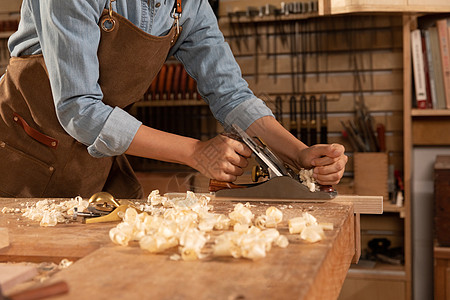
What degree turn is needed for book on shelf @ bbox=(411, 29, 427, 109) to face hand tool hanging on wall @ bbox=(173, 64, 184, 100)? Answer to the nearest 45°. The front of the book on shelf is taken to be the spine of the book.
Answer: approximately 90° to its right

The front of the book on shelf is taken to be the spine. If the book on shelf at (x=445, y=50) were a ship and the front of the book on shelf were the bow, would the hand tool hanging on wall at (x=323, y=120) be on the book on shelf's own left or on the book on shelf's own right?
on the book on shelf's own right

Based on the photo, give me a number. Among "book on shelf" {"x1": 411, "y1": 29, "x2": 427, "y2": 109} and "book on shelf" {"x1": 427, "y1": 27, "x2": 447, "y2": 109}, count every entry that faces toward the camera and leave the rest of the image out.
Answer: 2

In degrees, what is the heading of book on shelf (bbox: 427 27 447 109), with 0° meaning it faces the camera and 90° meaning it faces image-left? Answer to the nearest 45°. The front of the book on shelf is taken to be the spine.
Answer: approximately 0°

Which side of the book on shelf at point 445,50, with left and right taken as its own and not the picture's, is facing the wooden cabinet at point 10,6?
right
